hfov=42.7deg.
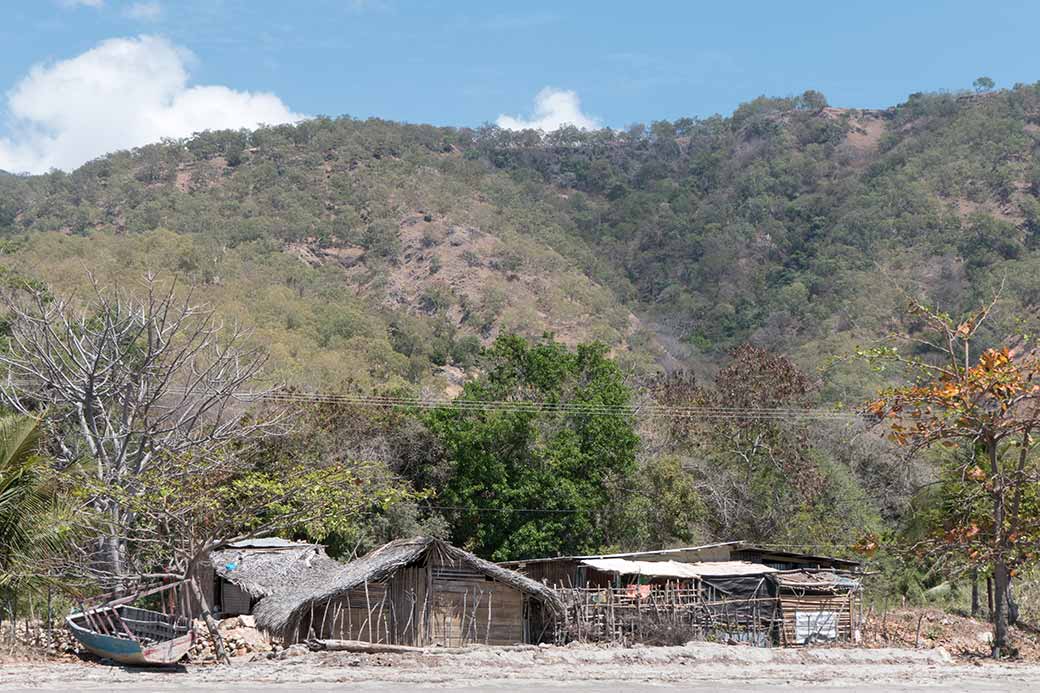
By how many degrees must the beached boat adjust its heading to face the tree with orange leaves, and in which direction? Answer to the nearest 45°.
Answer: approximately 135° to its right

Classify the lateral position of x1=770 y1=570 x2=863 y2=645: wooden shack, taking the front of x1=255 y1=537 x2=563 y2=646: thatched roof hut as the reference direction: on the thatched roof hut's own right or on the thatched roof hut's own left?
on the thatched roof hut's own left

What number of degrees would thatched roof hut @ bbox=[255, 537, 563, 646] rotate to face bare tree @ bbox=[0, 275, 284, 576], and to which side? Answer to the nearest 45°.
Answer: approximately 90° to its right

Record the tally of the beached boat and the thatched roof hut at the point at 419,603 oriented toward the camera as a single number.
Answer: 1

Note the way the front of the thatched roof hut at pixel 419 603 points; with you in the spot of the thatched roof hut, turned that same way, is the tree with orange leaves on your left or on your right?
on your left

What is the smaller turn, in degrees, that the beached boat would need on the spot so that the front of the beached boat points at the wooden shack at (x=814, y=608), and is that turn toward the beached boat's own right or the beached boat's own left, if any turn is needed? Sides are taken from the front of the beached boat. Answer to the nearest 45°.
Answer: approximately 135° to the beached boat's own right

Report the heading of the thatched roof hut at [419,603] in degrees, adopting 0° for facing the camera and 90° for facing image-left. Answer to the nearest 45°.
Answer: approximately 0°

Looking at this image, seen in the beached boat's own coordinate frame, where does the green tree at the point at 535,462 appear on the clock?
The green tree is roughly at 3 o'clock from the beached boat.

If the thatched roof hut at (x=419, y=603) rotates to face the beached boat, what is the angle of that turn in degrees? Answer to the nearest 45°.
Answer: approximately 45° to its right
